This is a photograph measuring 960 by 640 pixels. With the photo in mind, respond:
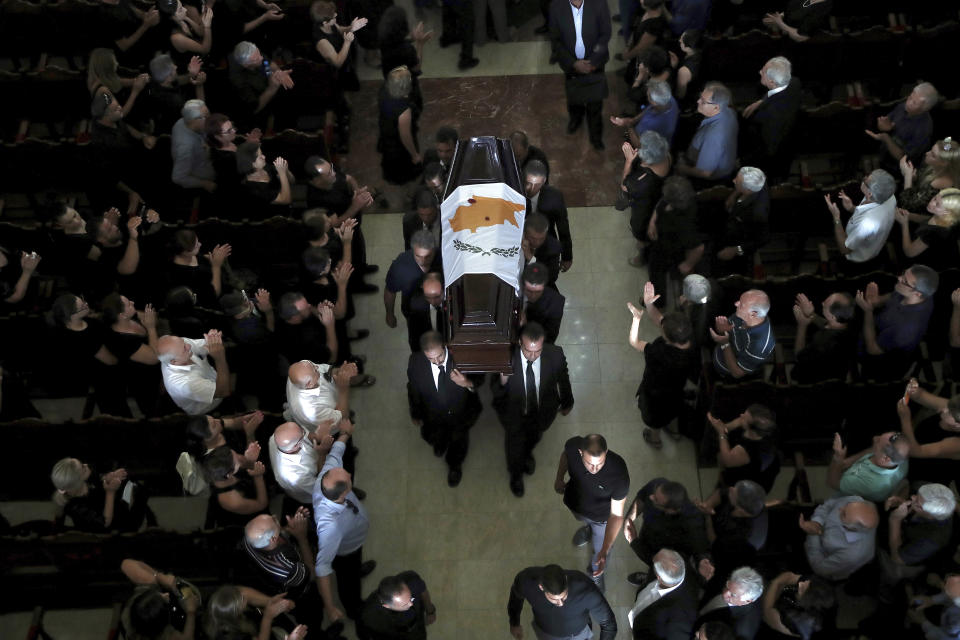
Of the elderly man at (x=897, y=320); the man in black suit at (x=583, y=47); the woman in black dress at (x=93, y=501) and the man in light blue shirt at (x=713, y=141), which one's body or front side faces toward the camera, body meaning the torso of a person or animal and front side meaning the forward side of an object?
the man in black suit

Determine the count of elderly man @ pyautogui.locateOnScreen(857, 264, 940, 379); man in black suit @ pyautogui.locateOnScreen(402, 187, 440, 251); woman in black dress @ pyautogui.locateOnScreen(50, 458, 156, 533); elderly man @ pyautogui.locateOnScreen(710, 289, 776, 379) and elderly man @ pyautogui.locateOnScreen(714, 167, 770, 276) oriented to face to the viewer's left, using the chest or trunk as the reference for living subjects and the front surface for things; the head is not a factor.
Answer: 3

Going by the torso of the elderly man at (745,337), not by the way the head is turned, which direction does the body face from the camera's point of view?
to the viewer's left

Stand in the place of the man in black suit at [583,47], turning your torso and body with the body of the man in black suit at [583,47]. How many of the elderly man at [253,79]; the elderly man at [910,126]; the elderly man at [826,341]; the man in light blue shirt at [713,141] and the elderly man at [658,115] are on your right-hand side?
1

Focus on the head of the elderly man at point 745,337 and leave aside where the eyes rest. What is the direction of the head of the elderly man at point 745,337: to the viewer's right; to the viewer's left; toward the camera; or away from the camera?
to the viewer's left

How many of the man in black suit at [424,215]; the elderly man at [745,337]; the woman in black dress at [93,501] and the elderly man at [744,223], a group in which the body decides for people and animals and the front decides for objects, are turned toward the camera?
1

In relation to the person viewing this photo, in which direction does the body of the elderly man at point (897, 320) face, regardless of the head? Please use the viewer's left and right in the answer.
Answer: facing to the left of the viewer

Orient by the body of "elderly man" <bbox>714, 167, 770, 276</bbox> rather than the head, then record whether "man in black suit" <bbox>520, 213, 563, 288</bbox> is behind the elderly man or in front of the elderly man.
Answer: in front

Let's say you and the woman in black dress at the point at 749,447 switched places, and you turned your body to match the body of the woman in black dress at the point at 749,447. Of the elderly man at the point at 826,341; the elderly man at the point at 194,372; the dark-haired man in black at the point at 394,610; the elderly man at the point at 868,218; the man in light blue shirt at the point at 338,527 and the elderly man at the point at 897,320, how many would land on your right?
3

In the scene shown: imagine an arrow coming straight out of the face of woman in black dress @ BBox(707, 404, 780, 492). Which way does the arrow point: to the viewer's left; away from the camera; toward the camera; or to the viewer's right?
to the viewer's left

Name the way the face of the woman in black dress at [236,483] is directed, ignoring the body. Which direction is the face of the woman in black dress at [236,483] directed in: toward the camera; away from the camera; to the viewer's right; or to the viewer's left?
to the viewer's right

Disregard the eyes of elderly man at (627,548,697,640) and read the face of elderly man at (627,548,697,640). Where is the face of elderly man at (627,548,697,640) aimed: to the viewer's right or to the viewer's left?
to the viewer's left

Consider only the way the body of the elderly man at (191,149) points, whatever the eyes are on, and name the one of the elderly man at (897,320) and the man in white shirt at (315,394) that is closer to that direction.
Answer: the elderly man

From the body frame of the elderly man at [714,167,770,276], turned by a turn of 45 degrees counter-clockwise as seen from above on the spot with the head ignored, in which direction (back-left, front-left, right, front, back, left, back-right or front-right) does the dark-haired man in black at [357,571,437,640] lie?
front

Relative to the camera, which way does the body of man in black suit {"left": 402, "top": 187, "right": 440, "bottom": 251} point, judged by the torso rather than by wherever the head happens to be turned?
toward the camera

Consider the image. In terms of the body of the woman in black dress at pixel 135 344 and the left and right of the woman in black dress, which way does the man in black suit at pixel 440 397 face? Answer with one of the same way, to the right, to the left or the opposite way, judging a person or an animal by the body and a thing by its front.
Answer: to the right

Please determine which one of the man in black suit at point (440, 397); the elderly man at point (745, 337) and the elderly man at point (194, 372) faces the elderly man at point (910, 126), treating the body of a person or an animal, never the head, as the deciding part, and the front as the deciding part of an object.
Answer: the elderly man at point (194, 372)
